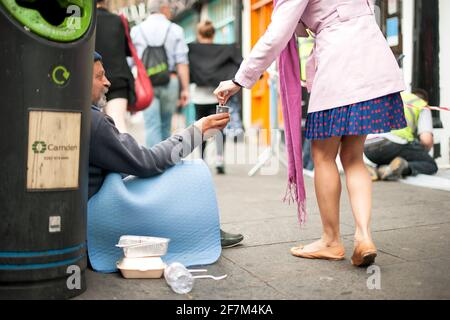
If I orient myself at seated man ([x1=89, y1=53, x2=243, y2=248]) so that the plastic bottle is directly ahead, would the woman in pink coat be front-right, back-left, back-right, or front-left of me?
front-left

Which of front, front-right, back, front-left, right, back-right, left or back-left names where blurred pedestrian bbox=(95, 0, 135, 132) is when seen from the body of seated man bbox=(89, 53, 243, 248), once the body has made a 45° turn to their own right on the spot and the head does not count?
back-left

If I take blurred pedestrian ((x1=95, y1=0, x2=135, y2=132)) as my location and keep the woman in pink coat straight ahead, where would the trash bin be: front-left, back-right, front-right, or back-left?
front-right

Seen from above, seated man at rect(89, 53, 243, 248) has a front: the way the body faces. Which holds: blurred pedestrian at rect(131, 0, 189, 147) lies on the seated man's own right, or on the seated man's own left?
on the seated man's own left

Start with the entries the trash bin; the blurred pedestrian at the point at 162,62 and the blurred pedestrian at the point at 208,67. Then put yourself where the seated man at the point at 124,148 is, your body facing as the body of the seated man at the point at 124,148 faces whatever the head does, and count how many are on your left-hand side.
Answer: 2

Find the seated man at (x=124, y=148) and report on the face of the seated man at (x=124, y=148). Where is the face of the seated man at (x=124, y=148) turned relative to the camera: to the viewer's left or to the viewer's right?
to the viewer's right

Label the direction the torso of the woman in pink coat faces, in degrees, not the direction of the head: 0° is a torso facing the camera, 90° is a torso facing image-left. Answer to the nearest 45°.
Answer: approximately 135°

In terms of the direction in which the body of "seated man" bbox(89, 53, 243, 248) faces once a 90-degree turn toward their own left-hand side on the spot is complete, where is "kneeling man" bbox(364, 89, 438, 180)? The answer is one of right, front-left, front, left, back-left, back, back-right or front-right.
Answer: front-right

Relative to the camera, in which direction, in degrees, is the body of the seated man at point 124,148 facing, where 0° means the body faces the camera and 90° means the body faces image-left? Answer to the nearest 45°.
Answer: approximately 270°

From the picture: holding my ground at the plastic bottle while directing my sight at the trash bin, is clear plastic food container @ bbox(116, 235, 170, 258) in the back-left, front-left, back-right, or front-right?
front-right

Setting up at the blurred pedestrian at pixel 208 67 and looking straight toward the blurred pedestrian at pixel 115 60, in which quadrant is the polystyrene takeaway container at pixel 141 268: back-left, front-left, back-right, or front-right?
front-left

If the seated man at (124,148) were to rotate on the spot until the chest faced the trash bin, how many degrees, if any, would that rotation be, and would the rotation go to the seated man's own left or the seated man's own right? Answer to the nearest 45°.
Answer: approximately 135° to the seated man's own right
